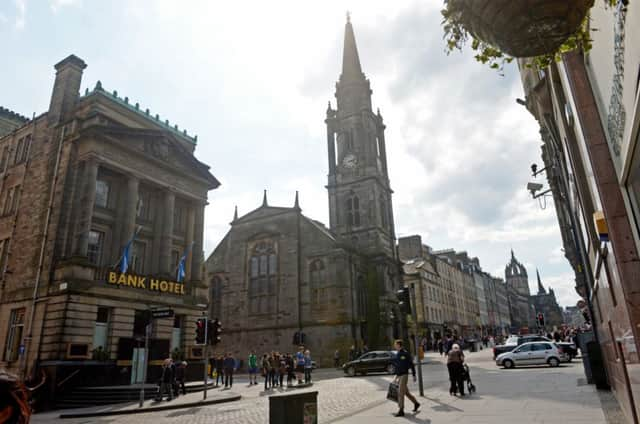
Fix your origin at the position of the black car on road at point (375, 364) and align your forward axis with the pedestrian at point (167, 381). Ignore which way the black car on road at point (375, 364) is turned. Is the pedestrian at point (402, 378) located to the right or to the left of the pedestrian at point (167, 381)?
left

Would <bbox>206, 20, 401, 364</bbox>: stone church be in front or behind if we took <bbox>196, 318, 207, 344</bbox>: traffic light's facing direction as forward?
behind

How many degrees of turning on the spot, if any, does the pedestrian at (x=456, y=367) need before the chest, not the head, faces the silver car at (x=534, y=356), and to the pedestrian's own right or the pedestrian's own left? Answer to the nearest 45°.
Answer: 0° — they already face it

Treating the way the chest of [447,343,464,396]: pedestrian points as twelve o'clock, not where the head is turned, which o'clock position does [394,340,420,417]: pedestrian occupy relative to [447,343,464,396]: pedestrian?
[394,340,420,417]: pedestrian is roughly at 7 o'clock from [447,343,464,396]: pedestrian.

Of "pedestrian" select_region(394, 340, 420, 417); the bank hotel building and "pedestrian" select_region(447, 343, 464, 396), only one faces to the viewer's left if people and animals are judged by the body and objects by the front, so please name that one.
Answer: "pedestrian" select_region(394, 340, 420, 417)

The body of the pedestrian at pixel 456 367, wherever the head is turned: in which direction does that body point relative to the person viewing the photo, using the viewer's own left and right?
facing away from the viewer

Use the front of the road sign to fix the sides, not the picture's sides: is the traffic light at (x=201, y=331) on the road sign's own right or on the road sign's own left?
on the road sign's own left

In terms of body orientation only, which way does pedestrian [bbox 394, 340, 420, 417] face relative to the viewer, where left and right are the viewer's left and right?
facing to the left of the viewer
